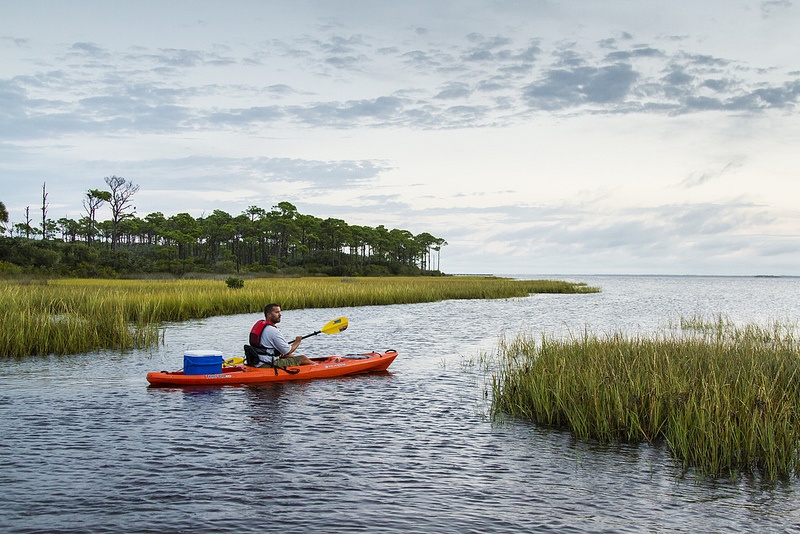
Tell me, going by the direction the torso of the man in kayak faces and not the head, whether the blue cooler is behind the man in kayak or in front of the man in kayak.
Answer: behind

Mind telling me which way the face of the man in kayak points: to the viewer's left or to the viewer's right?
to the viewer's right

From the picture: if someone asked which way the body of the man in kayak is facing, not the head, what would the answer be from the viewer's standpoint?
to the viewer's right

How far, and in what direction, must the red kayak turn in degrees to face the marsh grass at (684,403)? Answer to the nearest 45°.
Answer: approximately 45° to its right

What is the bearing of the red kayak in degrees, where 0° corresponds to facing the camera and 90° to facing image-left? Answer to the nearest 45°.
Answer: approximately 270°
